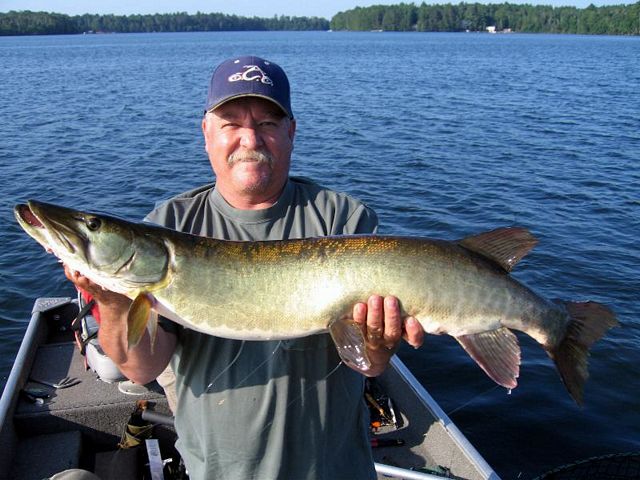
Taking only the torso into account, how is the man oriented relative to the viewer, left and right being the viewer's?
facing the viewer

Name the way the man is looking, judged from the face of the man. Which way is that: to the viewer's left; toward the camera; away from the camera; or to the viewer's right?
toward the camera
